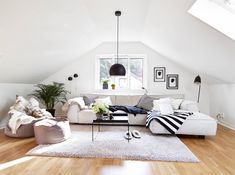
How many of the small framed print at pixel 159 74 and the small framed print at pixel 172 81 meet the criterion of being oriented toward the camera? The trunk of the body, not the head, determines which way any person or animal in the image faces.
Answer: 2

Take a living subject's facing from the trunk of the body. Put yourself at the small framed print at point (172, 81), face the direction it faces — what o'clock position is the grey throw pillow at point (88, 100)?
The grey throw pillow is roughly at 2 o'clock from the small framed print.

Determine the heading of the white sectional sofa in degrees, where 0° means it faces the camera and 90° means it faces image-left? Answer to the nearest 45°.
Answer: approximately 0°

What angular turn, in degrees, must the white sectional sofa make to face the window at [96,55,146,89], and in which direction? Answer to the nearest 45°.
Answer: approximately 180°

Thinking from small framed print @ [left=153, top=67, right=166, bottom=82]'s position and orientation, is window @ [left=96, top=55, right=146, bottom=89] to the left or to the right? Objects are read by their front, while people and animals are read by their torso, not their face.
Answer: on its right

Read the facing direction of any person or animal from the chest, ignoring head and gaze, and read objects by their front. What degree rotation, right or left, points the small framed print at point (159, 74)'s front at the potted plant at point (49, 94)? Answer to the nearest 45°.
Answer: approximately 90° to its right

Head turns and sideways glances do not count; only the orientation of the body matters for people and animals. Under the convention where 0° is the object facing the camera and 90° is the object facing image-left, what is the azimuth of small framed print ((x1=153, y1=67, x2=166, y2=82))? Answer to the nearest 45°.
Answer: approximately 0°

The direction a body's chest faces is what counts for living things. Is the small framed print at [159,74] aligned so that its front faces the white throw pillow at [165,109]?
yes

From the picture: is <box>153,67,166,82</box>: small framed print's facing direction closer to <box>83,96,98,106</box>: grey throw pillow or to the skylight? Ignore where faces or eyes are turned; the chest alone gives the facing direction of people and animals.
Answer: the skylight

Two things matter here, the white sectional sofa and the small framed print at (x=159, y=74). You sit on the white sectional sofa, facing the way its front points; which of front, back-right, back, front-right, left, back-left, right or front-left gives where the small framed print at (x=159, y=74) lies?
back
